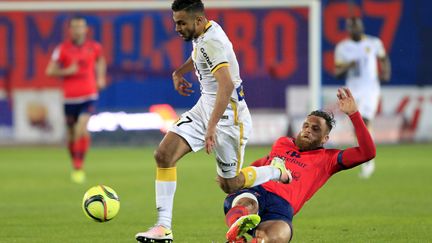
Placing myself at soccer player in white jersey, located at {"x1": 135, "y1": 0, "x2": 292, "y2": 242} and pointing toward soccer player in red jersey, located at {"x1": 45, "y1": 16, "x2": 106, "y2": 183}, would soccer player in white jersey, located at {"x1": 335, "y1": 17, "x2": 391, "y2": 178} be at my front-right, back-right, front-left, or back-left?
front-right

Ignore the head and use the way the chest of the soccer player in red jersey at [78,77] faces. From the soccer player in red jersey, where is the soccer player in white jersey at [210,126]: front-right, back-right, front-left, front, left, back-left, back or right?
front

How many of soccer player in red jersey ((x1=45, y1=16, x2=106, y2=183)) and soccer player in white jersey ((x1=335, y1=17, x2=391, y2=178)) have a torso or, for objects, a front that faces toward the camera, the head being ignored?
2

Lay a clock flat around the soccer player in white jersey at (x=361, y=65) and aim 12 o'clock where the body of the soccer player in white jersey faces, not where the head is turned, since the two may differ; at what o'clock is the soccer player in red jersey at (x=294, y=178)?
The soccer player in red jersey is roughly at 12 o'clock from the soccer player in white jersey.

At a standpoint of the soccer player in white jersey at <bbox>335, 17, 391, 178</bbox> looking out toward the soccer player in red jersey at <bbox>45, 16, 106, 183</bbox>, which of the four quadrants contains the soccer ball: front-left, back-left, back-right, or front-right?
front-left

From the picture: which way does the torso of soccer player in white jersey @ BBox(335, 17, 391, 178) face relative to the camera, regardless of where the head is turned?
toward the camera

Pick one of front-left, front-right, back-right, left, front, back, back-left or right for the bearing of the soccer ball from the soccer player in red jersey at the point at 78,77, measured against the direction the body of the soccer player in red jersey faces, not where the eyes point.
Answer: front

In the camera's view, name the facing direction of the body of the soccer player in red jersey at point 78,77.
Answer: toward the camera

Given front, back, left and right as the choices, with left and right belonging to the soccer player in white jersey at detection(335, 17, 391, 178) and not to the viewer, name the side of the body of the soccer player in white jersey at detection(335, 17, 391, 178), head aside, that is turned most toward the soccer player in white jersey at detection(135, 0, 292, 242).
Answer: front

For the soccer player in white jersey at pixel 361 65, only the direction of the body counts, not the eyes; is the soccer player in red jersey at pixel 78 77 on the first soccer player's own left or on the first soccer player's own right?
on the first soccer player's own right

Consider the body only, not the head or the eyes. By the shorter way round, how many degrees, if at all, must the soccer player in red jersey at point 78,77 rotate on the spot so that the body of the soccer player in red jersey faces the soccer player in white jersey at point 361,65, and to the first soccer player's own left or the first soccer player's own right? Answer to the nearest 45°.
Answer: approximately 90° to the first soccer player's own left

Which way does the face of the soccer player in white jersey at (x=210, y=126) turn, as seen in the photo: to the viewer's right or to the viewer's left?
to the viewer's left
